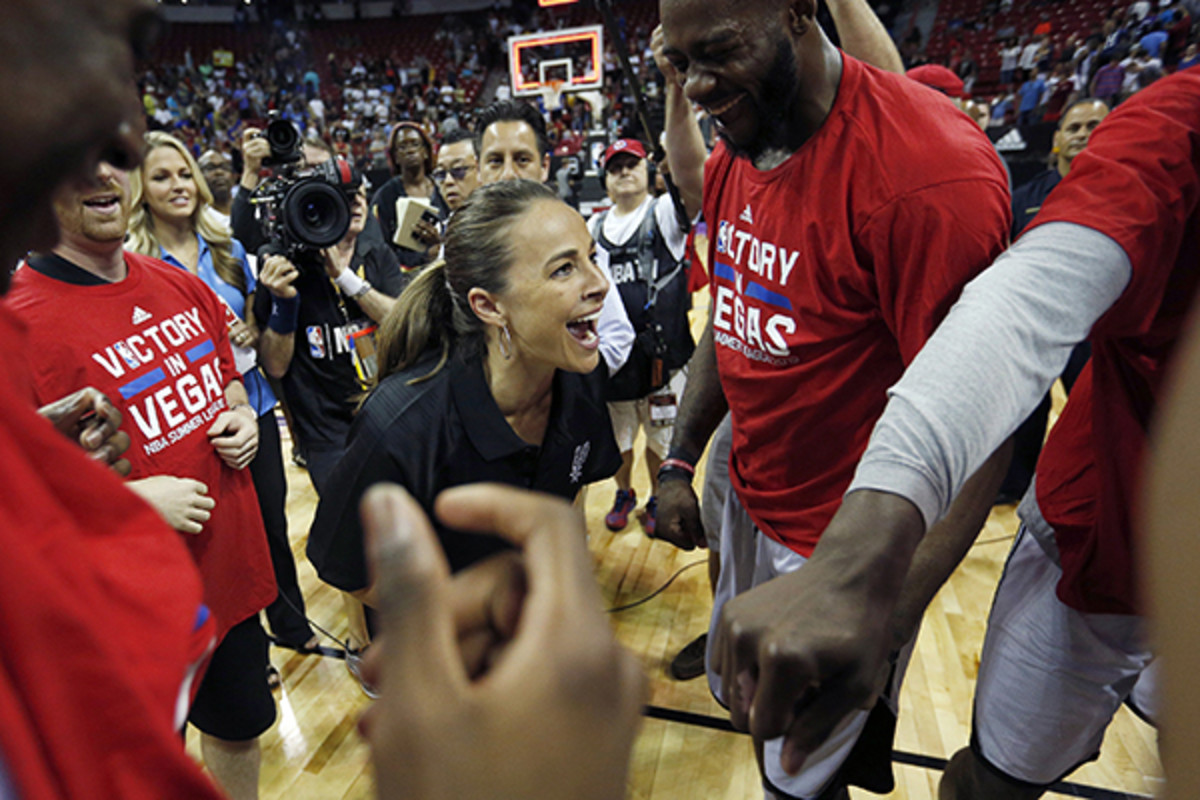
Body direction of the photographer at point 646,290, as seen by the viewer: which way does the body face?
toward the camera

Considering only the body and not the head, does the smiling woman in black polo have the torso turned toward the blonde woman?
no

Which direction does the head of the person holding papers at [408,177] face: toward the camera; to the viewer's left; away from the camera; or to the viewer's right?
toward the camera

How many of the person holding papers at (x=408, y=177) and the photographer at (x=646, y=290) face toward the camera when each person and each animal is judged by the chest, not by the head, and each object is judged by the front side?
2

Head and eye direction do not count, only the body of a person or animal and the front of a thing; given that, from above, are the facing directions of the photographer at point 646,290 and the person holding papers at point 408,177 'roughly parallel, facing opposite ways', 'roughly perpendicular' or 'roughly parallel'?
roughly parallel

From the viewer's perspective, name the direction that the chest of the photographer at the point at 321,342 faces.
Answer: toward the camera

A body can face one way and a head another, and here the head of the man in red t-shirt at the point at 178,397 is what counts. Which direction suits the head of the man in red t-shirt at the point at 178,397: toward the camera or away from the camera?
toward the camera

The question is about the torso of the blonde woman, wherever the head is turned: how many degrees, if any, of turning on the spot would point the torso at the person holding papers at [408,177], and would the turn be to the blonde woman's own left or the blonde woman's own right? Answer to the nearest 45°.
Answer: approximately 90° to the blonde woman's own left

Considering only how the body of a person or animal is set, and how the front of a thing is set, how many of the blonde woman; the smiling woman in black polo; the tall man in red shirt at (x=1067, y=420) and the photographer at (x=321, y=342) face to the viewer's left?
1

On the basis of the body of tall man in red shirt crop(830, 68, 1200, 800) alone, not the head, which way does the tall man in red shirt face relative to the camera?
to the viewer's left

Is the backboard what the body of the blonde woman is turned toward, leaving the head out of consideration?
no

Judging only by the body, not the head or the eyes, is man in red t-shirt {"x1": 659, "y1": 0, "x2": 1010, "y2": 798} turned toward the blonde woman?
no

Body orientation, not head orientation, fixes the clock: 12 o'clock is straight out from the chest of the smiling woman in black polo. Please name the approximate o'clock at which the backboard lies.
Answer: The backboard is roughly at 8 o'clock from the smiling woman in black polo.

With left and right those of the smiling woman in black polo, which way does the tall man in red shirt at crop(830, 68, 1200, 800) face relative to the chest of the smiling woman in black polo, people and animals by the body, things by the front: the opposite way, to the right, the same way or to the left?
the opposite way

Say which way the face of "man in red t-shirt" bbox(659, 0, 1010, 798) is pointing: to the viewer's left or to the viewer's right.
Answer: to the viewer's left
